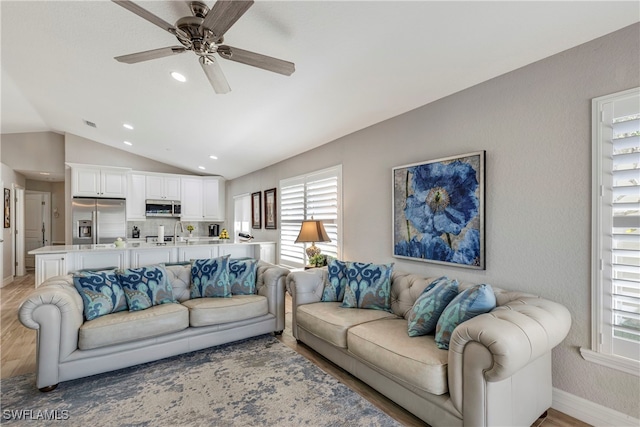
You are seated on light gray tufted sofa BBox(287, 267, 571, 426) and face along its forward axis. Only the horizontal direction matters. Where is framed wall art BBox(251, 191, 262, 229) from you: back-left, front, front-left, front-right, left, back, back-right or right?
right

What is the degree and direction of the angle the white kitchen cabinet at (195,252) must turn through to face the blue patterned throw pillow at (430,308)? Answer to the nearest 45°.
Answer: approximately 45° to its left

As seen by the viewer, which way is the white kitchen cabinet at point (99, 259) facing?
toward the camera

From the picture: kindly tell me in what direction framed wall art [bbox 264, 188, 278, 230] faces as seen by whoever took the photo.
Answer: facing the viewer and to the left of the viewer

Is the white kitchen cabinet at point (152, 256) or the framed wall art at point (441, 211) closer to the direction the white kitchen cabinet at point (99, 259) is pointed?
the framed wall art

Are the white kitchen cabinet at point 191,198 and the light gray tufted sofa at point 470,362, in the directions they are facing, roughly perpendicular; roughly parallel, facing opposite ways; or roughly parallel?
roughly perpendicular

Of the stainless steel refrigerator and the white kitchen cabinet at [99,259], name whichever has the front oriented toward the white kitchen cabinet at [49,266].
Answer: the stainless steel refrigerator

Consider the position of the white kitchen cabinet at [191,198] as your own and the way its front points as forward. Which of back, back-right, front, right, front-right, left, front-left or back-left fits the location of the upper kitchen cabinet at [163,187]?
right

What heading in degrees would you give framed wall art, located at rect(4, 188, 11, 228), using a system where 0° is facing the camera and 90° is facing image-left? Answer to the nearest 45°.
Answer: approximately 270°

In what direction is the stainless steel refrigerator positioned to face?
toward the camera

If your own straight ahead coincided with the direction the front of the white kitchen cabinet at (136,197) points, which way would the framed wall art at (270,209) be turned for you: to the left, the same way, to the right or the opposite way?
to the right
